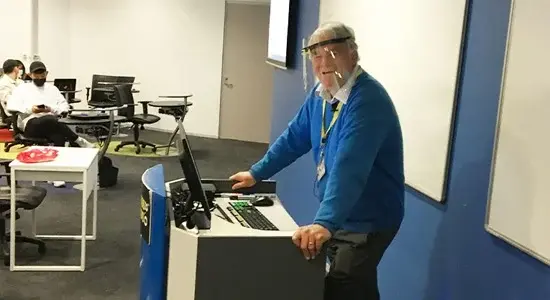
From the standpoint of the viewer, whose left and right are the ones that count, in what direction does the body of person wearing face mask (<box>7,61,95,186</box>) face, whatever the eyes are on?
facing the viewer and to the right of the viewer

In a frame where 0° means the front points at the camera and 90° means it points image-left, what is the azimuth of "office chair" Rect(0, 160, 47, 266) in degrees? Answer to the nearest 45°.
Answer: approximately 270°

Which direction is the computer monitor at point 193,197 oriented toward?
to the viewer's right

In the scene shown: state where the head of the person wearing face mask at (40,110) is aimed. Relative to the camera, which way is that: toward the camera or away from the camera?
toward the camera

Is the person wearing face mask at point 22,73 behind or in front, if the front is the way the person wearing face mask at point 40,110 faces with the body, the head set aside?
behind

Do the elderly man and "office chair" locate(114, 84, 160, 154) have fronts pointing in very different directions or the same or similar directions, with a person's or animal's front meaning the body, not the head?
very different directions

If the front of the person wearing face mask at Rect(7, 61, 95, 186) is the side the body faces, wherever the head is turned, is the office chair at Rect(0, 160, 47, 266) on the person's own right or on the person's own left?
on the person's own right

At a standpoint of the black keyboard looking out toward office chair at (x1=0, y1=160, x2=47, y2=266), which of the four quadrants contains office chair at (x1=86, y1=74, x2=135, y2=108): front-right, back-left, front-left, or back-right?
front-right

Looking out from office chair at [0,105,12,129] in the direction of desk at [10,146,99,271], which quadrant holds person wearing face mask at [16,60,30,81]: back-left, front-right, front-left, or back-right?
back-left

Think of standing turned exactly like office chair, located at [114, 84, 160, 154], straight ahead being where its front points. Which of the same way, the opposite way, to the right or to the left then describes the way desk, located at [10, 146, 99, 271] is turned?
the opposite way
